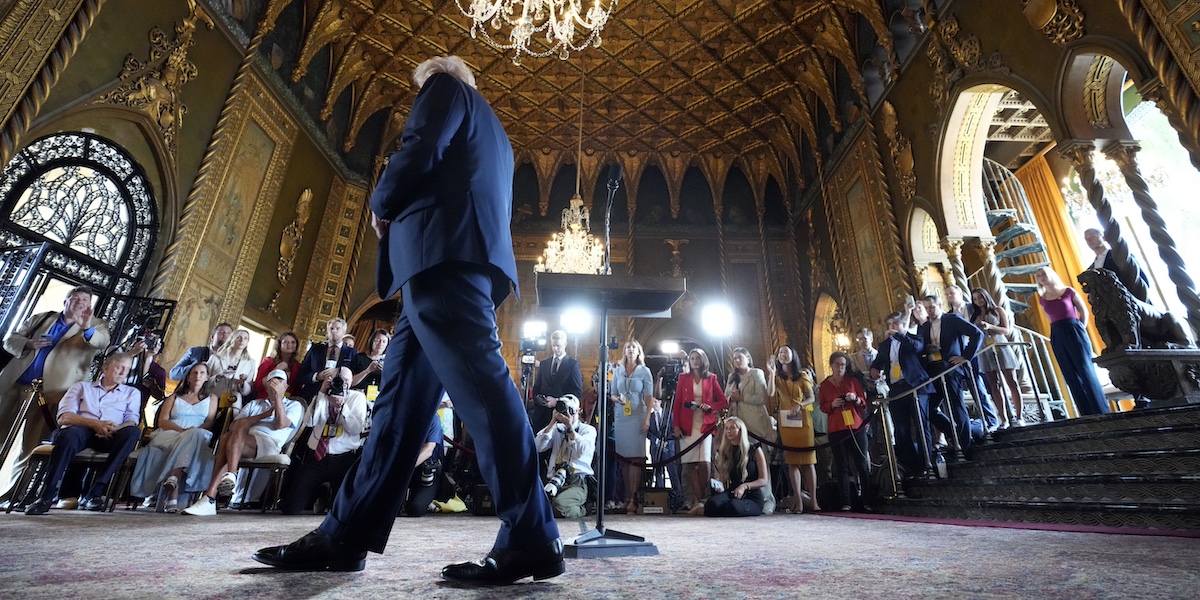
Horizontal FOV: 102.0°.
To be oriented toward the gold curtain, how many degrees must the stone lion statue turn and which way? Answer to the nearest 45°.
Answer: approximately 90° to its right

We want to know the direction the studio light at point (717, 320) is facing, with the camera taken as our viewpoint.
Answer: facing the viewer

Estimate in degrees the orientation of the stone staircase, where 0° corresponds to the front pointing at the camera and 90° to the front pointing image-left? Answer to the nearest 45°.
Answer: approximately 45°

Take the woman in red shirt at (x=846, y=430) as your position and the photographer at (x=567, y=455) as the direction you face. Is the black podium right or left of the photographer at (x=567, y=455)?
left

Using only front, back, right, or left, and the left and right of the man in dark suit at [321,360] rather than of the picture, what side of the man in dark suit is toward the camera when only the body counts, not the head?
front

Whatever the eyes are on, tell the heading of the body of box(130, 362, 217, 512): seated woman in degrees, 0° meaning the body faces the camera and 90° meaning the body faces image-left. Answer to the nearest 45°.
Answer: approximately 0°

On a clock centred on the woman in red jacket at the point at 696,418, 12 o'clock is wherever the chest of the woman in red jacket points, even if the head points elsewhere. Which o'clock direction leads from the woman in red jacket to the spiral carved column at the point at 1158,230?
The spiral carved column is roughly at 9 o'clock from the woman in red jacket.
